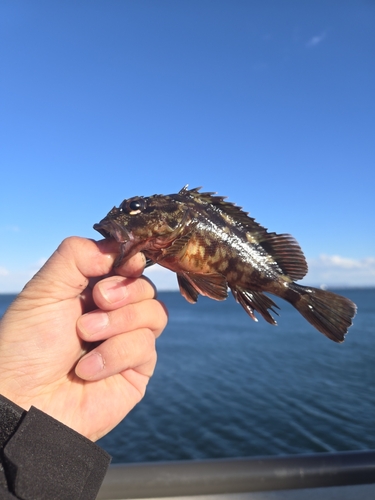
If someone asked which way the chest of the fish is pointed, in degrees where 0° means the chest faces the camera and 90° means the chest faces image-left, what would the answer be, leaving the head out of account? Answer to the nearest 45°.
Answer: approximately 90°
